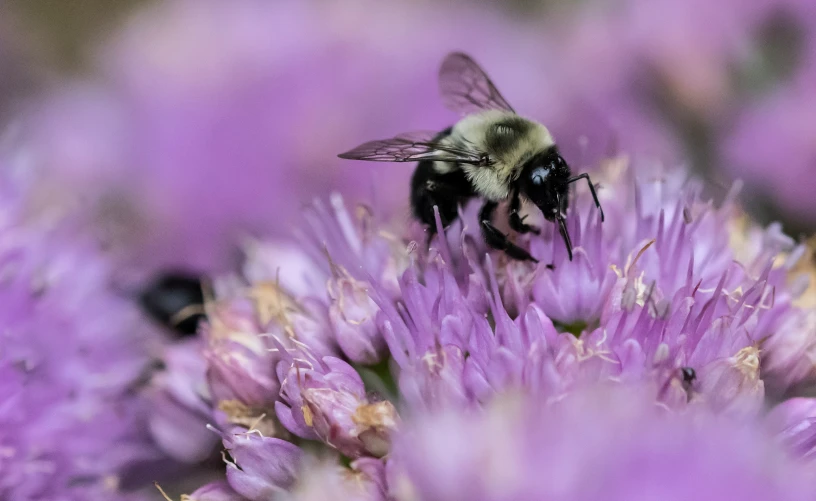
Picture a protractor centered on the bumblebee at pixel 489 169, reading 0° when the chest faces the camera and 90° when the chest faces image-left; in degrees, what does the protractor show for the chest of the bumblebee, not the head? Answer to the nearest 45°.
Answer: approximately 315°
